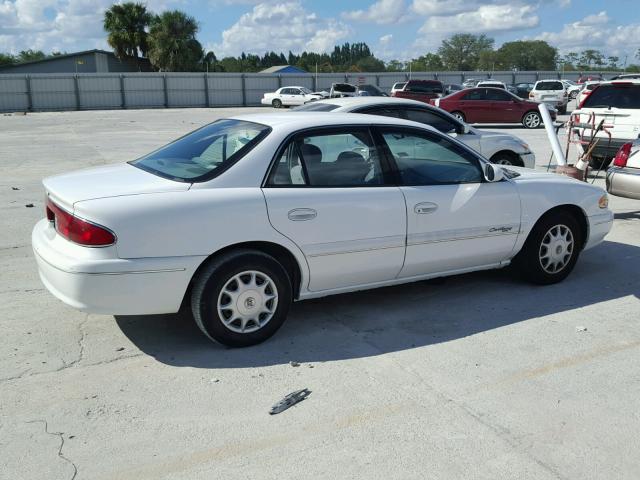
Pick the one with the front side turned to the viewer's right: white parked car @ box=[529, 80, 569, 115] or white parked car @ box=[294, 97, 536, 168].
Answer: white parked car @ box=[294, 97, 536, 168]

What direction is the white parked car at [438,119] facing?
to the viewer's right

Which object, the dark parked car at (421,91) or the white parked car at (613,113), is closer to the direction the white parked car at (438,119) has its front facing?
the white parked car

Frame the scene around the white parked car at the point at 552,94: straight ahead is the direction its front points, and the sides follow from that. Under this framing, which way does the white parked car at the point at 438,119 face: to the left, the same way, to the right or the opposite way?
to the right

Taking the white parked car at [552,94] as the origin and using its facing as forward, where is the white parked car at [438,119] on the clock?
the white parked car at [438,119] is roughly at 6 o'clock from the white parked car at [552,94].

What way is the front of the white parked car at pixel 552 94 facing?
away from the camera

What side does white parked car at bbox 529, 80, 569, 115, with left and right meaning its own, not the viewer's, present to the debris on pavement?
back

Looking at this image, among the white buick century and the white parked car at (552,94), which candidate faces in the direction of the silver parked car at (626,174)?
the white buick century

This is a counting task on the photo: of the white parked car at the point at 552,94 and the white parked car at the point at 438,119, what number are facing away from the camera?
1

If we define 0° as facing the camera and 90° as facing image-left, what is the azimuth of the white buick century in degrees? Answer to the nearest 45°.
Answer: approximately 225°

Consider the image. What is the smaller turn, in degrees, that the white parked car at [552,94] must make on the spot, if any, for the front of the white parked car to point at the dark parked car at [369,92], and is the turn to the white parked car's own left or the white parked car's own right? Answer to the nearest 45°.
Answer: approximately 135° to the white parked car's own left

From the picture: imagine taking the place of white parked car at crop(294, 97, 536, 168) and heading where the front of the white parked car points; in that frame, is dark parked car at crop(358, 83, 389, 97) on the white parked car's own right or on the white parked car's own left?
on the white parked car's own left

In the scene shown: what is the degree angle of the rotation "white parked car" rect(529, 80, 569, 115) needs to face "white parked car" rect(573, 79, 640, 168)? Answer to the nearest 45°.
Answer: approximately 180°

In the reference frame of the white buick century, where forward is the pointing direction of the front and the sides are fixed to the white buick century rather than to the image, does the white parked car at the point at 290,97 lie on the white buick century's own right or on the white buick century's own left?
on the white buick century's own left

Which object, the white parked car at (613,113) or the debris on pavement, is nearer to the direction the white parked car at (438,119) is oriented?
the white parked car
